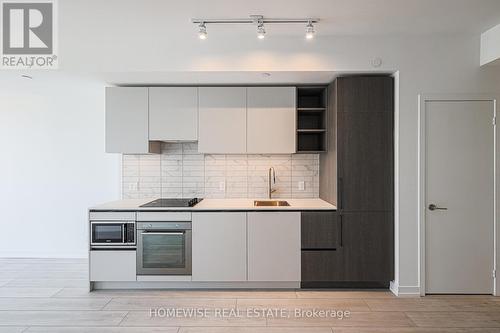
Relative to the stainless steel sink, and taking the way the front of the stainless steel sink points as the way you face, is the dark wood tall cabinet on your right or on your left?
on your left

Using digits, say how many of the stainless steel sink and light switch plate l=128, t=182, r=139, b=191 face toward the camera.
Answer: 2

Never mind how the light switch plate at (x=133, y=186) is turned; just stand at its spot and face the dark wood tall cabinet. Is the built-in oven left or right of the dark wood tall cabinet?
right

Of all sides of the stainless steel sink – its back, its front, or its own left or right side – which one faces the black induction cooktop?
right

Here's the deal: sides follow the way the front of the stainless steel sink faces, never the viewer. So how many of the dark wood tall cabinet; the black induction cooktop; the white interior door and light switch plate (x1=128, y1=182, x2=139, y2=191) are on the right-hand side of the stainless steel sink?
2

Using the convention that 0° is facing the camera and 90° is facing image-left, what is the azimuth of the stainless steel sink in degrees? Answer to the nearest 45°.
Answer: approximately 0°
